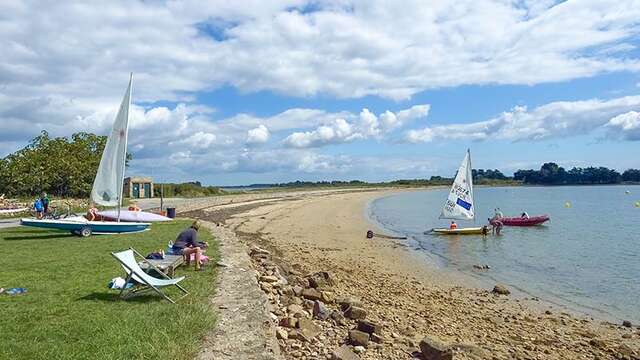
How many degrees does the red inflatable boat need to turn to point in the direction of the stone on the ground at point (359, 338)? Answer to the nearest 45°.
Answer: approximately 90° to its right

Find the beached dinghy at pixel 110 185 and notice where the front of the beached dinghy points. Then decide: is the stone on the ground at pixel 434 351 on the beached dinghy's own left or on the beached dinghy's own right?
on the beached dinghy's own right

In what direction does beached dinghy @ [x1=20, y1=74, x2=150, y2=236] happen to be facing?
to the viewer's right

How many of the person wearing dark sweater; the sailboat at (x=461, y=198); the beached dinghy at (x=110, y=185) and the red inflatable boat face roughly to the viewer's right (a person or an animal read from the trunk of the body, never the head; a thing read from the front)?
4

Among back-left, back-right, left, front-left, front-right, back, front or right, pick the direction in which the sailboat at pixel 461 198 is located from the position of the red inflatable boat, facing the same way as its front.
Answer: back-right

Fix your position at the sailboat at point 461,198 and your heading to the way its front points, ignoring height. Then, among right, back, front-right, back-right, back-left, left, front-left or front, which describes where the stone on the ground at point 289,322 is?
right

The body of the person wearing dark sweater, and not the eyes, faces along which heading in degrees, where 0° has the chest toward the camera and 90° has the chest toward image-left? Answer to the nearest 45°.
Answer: approximately 270°

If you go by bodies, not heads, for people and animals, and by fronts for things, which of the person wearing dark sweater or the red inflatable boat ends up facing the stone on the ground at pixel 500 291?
the person wearing dark sweater

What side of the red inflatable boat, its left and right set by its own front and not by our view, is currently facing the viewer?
right

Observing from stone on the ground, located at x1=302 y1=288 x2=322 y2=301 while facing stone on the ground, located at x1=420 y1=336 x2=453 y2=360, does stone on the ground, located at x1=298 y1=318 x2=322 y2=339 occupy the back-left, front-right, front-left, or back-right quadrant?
front-right

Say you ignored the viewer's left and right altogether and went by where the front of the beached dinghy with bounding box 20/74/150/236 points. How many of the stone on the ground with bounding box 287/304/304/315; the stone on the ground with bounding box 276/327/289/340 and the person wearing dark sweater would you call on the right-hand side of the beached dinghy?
3

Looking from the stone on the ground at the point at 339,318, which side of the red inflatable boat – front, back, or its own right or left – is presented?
right

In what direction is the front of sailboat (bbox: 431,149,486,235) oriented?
to the viewer's right
